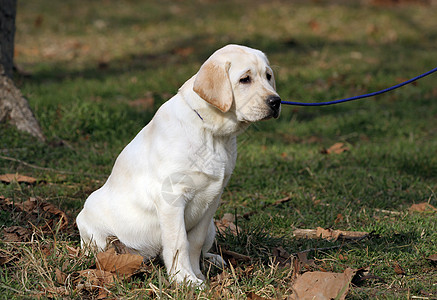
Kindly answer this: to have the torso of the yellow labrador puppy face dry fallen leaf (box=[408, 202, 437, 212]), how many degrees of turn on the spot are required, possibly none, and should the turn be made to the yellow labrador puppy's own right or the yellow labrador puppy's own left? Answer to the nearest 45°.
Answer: approximately 90° to the yellow labrador puppy's own left

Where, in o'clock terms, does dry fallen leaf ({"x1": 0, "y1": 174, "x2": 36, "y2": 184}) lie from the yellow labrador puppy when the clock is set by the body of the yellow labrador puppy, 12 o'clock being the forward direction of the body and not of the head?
The dry fallen leaf is roughly at 6 o'clock from the yellow labrador puppy.

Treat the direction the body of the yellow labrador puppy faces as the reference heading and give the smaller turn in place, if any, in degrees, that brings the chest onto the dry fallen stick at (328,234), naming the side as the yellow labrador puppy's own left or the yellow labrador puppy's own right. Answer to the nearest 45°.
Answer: approximately 90° to the yellow labrador puppy's own left

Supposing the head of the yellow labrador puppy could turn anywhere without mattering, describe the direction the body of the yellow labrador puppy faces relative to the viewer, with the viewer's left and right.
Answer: facing the viewer and to the right of the viewer

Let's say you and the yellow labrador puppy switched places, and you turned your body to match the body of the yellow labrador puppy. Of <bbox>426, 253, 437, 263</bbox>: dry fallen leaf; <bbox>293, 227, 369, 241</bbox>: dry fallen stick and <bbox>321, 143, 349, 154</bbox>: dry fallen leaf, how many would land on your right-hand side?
0

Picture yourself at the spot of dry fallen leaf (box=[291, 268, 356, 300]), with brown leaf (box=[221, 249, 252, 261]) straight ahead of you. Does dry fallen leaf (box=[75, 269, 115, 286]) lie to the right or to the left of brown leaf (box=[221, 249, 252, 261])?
left

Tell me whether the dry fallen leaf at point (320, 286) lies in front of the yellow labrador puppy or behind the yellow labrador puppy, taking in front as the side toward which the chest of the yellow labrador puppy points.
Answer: in front

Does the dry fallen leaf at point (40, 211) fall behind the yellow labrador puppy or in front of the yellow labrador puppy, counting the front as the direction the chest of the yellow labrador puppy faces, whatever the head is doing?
behind

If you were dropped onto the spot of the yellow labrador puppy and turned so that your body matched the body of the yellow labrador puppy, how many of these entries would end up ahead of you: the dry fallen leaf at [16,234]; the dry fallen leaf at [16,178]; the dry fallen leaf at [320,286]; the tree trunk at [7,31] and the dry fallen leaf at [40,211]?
1

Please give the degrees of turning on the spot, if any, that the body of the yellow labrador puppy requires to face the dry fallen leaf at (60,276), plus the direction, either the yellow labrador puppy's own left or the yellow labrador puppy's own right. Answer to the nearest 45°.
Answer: approximately 90° to the yellow labrador puppy's own right

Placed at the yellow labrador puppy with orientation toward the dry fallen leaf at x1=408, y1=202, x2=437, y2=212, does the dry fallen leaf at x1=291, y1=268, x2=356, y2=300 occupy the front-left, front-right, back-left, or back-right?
front-right

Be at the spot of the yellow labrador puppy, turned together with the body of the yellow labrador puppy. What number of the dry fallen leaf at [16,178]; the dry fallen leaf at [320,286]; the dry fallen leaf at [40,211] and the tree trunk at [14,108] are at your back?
3

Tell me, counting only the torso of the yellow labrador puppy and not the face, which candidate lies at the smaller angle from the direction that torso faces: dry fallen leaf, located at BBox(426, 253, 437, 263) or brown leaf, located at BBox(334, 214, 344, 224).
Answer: the dry fallen leaf

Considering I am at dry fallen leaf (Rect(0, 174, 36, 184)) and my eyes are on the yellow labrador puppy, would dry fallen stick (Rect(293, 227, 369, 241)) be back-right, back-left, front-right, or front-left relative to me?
front-left

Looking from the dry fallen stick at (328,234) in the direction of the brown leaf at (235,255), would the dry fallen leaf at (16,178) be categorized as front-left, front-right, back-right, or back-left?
front-right

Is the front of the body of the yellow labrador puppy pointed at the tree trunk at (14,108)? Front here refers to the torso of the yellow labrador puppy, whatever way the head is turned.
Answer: no

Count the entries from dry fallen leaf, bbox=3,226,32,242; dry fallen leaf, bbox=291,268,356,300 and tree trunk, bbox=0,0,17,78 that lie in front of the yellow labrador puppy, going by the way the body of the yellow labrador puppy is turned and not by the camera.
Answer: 1
